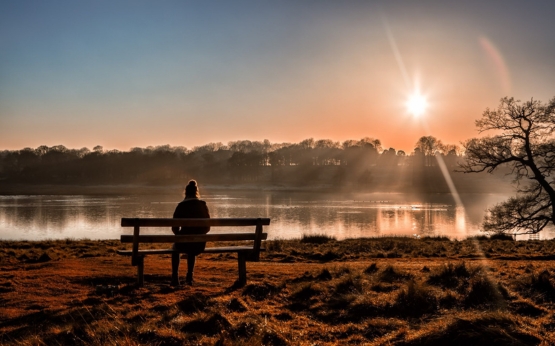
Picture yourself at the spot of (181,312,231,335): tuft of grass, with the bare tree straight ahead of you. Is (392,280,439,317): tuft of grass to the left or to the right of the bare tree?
right

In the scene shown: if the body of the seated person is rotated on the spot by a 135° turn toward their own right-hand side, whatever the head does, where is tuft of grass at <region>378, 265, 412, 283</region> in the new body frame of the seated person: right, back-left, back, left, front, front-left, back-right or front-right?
front-left

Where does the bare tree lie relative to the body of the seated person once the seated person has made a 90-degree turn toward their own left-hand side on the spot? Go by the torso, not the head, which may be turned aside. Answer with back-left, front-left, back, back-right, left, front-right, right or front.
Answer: back-right

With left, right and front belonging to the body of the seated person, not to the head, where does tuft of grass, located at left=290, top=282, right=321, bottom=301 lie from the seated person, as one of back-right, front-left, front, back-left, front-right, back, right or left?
back-right

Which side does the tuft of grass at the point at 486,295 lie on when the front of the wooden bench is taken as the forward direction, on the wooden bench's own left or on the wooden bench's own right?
on the wooden bench's own right

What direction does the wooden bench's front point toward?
away from the camera

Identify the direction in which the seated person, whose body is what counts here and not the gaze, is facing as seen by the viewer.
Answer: away from the camera

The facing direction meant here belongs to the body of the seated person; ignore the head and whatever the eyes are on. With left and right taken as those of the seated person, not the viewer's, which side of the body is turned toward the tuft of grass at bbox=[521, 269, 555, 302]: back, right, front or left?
right

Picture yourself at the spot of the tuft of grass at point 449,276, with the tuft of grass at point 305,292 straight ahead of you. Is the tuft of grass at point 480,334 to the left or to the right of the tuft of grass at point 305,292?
left

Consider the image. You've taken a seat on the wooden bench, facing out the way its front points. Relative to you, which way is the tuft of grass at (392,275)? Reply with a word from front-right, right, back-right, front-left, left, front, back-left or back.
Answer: right

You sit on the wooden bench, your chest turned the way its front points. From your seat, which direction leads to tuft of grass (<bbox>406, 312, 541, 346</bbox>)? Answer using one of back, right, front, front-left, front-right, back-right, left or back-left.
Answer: back-right

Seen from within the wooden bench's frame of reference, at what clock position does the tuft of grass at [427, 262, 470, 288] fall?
The tuft of grass is roughly at 3 o'clock from the wooden bench.
